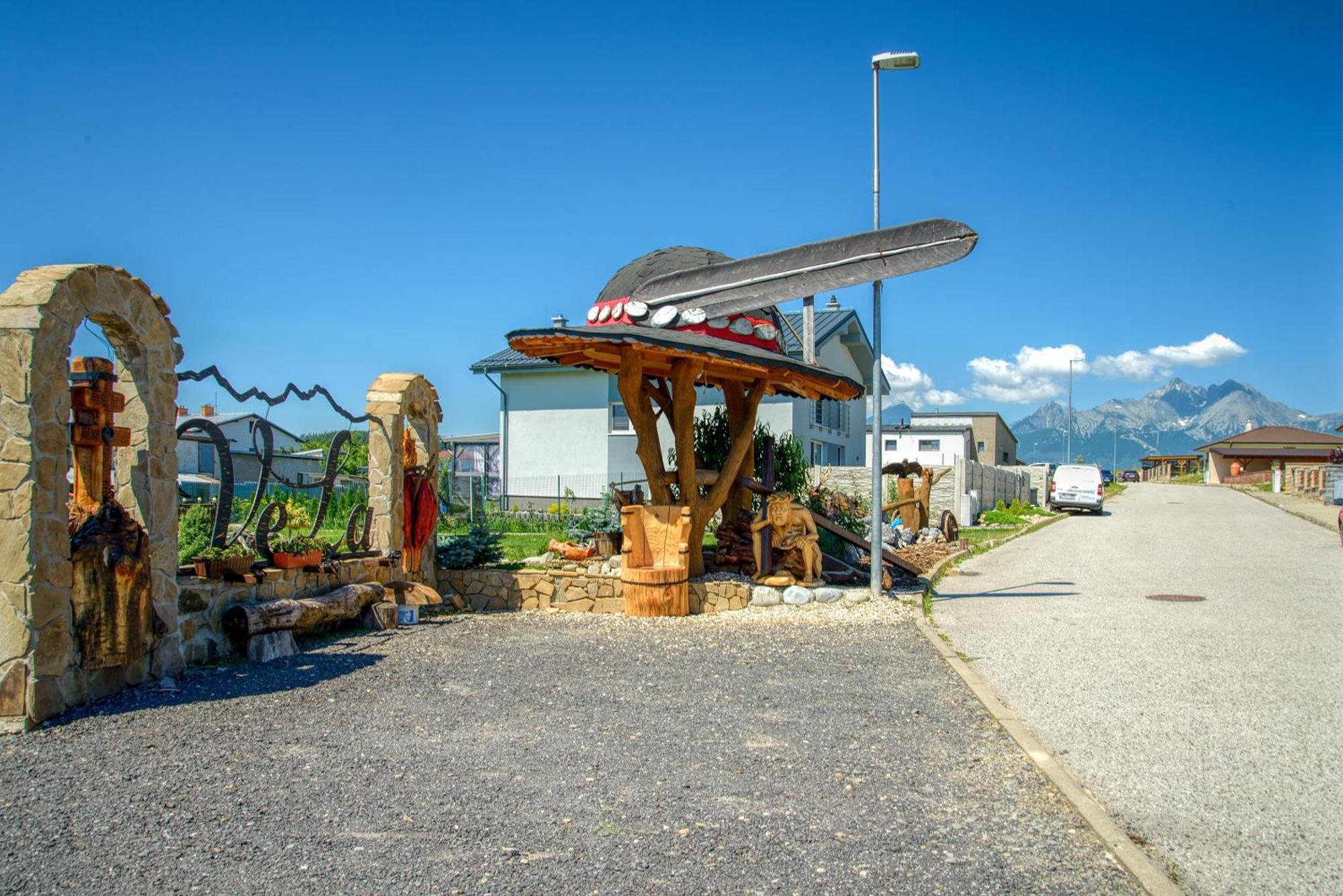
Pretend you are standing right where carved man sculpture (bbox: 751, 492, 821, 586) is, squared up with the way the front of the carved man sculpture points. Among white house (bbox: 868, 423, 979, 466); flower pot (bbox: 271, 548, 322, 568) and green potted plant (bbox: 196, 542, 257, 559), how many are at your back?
1

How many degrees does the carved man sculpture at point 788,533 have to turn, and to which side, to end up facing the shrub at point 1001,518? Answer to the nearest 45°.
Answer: approximately 180°

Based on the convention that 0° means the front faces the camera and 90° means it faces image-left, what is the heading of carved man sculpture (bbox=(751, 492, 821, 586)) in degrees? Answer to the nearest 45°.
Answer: approximately 0°

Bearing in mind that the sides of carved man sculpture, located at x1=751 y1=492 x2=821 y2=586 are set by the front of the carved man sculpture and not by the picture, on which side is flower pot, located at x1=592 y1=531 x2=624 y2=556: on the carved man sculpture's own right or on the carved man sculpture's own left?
on the carved man sculpture's own right

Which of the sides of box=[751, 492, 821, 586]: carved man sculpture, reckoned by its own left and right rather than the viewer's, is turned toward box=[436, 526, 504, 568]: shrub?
right

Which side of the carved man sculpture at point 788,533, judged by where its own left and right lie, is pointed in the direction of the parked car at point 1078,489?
back

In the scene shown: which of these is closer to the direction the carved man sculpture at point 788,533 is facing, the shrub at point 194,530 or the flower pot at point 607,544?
the shrub

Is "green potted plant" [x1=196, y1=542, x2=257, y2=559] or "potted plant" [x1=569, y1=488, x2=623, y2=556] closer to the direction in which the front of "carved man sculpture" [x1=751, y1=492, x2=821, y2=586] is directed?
the green potted plant

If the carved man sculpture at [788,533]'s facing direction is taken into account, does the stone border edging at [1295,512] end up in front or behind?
behind

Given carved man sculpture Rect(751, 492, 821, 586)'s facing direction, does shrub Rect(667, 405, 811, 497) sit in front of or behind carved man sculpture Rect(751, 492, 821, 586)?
behind
